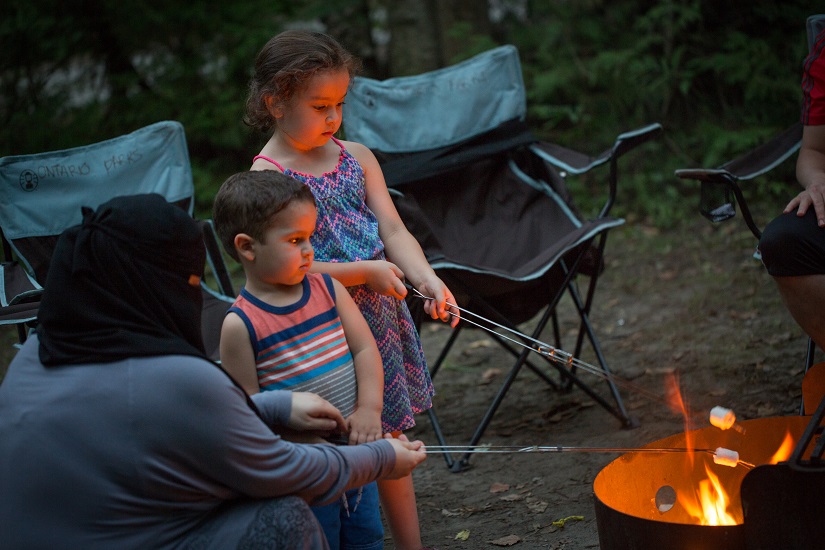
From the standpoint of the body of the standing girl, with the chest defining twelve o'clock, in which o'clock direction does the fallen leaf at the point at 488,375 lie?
The fallen leaf is roughly at 8 o'clock from the standing girl.

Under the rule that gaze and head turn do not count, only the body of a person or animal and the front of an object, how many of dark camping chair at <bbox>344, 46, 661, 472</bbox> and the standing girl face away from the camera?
0

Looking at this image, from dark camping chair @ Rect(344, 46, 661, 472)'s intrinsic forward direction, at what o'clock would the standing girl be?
The standing girl is roughly at 2 o'clock from the dark camping chair.

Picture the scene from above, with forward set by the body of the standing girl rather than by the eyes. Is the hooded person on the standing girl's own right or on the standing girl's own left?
on the standing girl's own right

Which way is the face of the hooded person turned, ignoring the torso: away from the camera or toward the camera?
away from the camera

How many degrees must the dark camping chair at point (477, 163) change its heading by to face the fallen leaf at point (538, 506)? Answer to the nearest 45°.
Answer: approximately 45° to its right

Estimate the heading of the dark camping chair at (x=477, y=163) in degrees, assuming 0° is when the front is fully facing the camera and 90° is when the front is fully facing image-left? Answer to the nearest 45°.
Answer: approximately 315°
